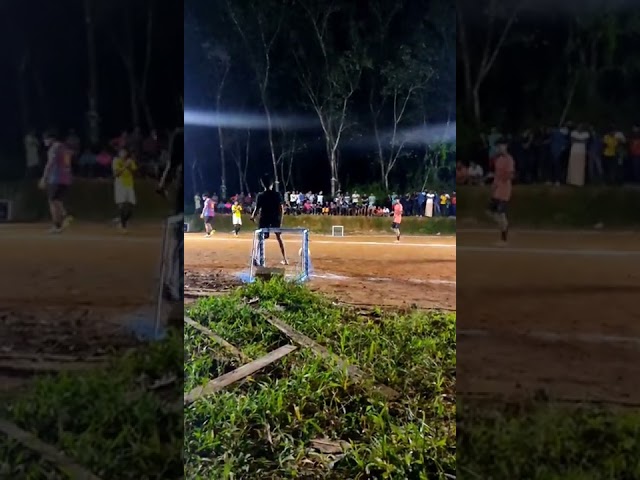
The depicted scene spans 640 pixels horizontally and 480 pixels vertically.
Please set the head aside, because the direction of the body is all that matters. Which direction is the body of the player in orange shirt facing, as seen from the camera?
to the viewer's left

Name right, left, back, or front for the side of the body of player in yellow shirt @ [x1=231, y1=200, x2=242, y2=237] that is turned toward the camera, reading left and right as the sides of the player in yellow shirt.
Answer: front

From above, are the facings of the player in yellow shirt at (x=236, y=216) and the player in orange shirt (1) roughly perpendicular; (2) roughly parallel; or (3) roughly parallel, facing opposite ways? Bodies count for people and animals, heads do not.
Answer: roughly perpendicular
